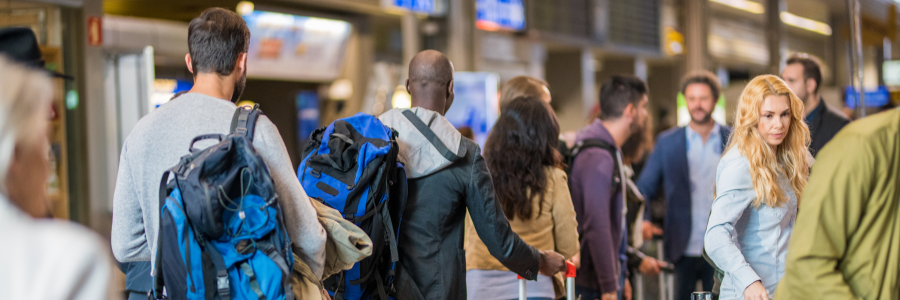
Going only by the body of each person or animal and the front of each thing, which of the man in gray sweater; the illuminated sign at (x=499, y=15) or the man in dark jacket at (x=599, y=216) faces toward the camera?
the illuminated sign

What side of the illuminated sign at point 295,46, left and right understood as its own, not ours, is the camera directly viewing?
front

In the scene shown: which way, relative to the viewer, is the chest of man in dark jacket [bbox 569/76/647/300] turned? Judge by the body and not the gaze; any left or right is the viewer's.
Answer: facing to the right of the viewer

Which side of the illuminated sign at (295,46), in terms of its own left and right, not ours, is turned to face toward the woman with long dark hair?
front

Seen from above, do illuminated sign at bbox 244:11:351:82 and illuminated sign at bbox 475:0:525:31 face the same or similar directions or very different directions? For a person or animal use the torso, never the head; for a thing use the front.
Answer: same or similar directions

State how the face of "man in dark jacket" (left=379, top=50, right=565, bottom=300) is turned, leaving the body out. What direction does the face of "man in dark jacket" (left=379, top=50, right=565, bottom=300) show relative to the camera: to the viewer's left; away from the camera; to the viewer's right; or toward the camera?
away from the camera

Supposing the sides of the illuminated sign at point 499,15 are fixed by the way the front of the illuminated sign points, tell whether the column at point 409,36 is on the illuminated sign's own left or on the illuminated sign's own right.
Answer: on the illuminated sign's own right

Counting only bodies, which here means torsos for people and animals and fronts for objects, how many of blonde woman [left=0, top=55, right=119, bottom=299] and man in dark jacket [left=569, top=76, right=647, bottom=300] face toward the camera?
0

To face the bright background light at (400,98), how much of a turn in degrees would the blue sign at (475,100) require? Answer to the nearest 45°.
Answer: approximately 90° to its right

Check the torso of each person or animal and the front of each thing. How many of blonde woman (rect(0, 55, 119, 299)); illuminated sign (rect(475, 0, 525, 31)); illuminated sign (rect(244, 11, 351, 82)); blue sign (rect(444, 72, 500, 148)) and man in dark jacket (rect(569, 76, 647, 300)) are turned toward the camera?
3

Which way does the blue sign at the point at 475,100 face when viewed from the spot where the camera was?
facing the viewer

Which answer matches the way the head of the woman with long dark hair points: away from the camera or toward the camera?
away from the camera

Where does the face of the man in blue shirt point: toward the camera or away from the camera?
toward the camera

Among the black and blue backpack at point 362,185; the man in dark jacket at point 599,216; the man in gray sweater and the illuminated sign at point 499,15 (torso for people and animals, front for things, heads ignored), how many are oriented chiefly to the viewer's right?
1

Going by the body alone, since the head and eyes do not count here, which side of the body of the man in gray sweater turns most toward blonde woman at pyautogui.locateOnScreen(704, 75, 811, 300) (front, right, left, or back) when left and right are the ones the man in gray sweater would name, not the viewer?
right

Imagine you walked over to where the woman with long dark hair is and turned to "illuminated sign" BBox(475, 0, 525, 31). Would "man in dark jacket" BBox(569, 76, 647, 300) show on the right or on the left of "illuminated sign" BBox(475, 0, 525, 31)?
right
